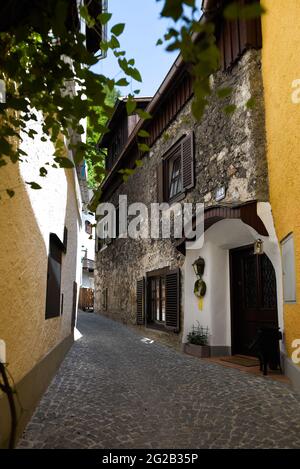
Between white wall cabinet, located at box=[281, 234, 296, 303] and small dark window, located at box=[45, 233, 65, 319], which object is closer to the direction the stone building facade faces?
the small dark window

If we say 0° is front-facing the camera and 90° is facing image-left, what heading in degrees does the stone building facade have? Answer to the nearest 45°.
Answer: approximately 45°

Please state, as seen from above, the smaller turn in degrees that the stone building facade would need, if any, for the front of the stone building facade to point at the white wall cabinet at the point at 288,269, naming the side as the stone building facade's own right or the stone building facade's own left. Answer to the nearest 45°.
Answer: approximately 45° to the stone building facade's own left

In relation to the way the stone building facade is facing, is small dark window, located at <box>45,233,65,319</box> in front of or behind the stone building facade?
in front
